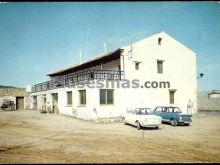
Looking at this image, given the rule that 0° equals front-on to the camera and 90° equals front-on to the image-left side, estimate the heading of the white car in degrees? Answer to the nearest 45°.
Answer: approximately 315°

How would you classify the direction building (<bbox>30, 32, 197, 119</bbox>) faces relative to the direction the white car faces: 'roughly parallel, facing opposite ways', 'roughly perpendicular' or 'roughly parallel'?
roughly perpendicular

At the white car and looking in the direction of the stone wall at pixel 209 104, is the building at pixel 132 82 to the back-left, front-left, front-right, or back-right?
front-left

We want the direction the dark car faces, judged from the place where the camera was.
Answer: facing the viewer and to the right of the viewer

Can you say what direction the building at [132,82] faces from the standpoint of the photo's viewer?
facing the viewer and to the left of the viewer

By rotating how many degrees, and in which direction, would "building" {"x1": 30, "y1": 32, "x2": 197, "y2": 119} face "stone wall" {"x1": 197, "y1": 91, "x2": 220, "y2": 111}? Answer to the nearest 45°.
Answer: approximately 180°

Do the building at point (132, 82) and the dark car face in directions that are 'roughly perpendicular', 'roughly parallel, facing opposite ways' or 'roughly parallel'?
roughly perpendicular

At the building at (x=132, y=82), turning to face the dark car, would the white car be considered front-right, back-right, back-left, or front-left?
front-right

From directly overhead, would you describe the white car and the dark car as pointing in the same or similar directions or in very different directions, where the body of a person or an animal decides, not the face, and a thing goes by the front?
same or similar directions
